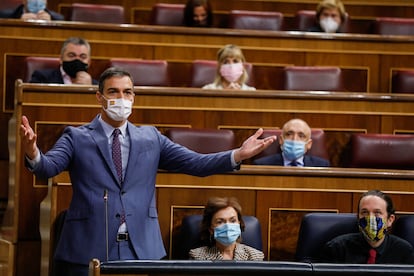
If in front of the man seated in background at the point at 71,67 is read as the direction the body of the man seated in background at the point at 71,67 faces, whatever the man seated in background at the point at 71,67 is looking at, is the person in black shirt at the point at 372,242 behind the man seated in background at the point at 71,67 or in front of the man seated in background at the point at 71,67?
in front

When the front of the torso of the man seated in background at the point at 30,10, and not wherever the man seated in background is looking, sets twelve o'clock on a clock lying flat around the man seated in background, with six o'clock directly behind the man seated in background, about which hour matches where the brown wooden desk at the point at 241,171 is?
The brown wooden desk is roughly at 11 o'clock from the man seated in background.

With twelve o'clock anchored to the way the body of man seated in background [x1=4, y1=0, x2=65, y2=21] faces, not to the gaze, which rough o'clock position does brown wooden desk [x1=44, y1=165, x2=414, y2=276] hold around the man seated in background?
The brown wooden desk is roughly at 11 o'clock from the man seated in background.

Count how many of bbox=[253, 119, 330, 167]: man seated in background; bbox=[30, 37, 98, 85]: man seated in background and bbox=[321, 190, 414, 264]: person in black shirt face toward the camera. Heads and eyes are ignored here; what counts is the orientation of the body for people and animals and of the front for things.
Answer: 3

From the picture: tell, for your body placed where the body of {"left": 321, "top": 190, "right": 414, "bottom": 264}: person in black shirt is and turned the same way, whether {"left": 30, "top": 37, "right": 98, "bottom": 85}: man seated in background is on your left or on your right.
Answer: on your right

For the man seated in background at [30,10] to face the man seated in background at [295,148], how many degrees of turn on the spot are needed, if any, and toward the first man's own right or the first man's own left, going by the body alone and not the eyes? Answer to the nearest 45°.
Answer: approximately 45° to the first man's own left

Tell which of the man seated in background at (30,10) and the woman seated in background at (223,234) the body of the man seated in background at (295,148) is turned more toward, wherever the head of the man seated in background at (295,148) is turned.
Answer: the woman seated in background

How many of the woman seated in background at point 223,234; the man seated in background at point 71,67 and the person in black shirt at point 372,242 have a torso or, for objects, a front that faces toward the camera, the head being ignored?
3

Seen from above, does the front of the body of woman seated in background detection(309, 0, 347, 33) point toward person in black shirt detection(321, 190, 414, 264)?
yes

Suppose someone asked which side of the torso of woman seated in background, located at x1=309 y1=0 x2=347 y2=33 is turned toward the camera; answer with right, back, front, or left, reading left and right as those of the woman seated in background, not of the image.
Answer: front

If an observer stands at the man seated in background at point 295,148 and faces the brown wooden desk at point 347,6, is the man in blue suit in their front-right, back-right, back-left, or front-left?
back-left

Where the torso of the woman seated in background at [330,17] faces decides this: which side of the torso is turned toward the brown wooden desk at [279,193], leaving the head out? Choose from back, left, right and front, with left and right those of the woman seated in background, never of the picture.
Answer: front

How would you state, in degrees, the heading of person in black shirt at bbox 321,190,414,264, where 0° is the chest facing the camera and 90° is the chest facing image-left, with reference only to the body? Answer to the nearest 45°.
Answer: approximately 0°

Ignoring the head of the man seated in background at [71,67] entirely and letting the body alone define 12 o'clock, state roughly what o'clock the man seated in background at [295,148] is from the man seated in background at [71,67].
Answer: the man seated in background at [295,148] is roughly at 10 o'clock from the man seated in background at [71,67].

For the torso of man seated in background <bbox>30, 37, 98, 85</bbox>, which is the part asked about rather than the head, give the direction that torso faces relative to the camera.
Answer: toward the camera

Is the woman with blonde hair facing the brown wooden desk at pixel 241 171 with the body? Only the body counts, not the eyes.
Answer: yes
